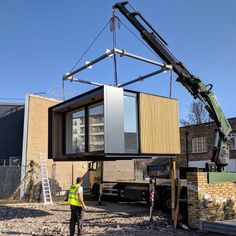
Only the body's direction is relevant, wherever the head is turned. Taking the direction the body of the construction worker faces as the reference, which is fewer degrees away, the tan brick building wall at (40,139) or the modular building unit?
the modular building unit

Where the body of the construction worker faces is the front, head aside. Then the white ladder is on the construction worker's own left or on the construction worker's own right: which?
on the construction worker's own left

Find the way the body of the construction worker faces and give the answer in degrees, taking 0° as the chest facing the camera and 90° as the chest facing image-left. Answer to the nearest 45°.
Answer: approximately 225°

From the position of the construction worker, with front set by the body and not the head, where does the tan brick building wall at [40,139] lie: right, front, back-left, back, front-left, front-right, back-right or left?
front-left

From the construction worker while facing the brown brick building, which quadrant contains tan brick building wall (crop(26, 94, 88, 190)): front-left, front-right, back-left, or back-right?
front-left

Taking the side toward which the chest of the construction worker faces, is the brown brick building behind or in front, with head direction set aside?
in front

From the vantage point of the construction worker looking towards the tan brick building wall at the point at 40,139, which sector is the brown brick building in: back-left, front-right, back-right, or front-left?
front-right

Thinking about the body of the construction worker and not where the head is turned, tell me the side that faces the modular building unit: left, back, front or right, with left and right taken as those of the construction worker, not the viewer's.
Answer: front
